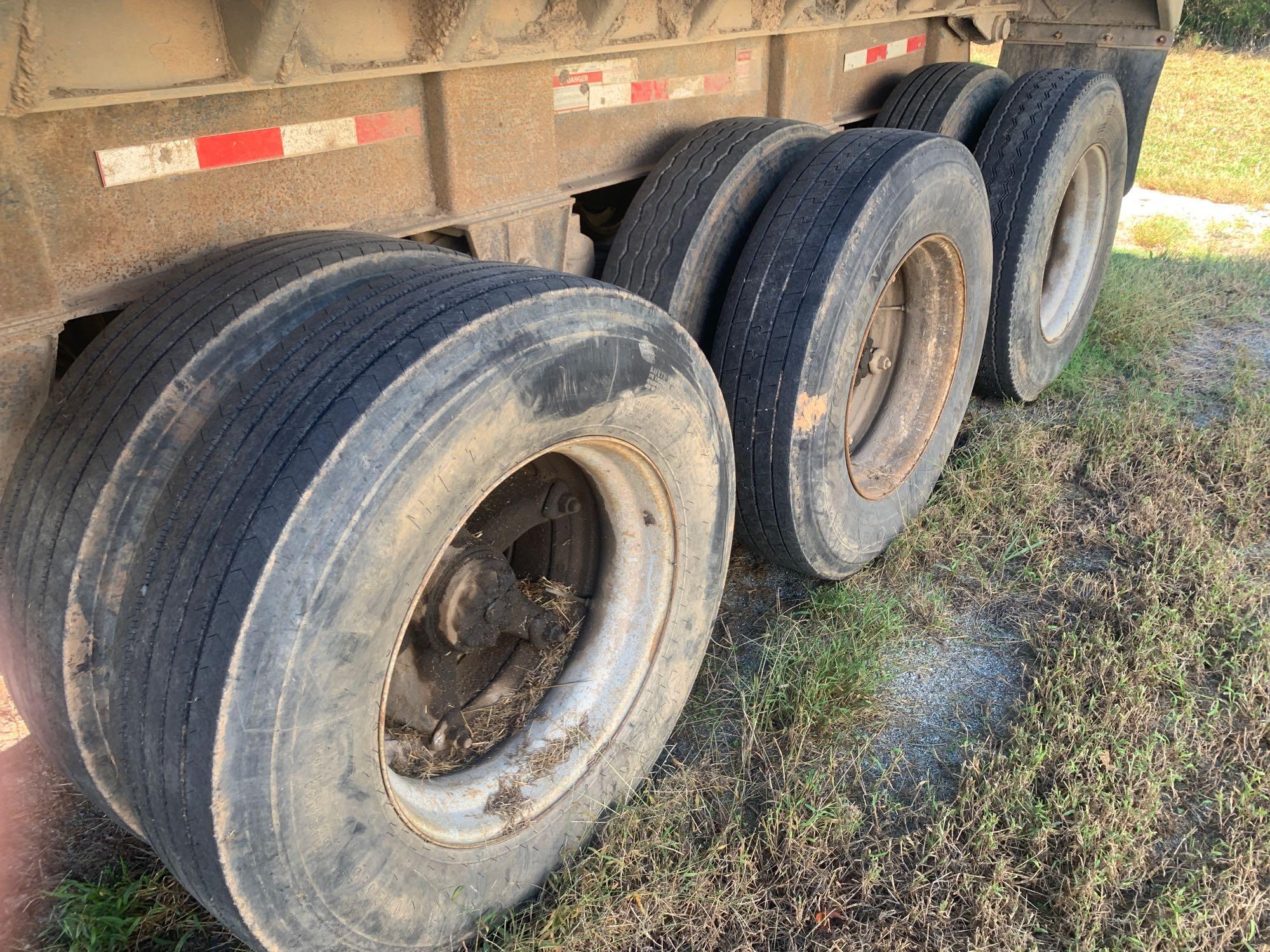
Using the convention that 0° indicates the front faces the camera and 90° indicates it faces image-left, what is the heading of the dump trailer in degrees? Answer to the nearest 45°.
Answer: approximately 45°
